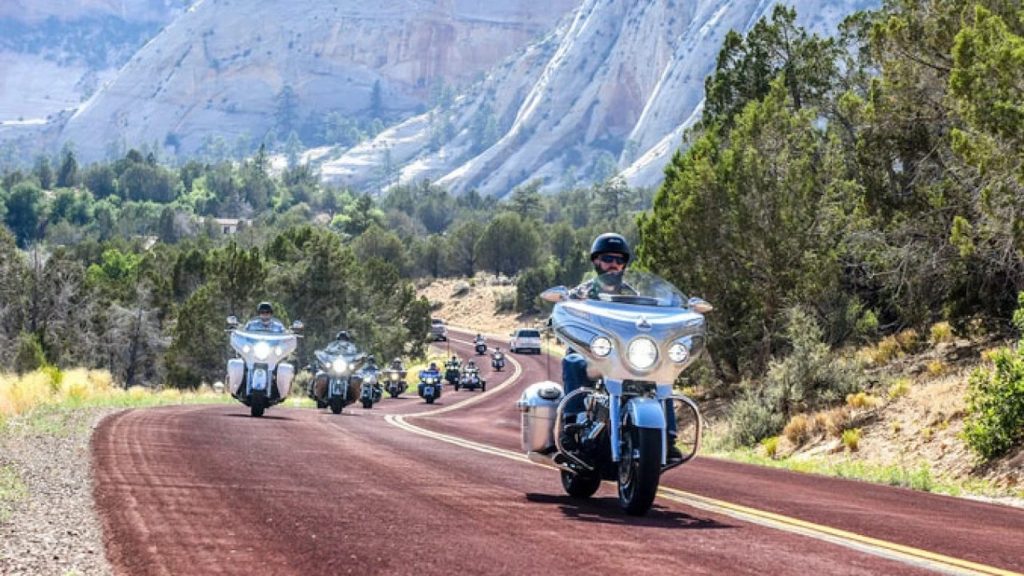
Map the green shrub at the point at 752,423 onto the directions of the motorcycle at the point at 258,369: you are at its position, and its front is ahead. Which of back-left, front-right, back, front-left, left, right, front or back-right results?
left

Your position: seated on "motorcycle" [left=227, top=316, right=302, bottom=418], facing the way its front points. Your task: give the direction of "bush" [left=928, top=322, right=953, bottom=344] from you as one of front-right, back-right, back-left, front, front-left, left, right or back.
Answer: left

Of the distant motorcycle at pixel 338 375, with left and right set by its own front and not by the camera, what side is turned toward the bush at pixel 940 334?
left

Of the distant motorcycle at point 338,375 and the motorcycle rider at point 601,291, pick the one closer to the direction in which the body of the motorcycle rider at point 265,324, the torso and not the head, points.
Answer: the motorcycle rider

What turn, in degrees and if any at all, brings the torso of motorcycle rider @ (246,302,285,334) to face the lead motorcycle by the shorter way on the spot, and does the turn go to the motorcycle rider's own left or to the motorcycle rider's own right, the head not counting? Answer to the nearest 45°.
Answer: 0° — they already face it

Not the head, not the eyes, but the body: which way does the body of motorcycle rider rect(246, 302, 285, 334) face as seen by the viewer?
toward the camera

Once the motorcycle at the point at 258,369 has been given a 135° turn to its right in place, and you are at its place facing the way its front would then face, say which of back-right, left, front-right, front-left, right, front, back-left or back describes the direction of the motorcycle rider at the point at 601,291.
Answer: back-left

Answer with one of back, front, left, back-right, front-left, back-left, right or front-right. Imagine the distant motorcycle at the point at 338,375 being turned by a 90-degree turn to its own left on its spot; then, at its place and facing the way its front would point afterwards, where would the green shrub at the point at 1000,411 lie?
front-right

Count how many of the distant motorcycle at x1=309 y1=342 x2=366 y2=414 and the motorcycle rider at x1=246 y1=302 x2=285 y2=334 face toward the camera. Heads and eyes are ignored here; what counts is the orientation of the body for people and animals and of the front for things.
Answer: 2

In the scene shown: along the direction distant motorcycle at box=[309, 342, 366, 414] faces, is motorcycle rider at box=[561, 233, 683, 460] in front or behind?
in front

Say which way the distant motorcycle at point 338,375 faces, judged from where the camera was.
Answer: facing the viewer
